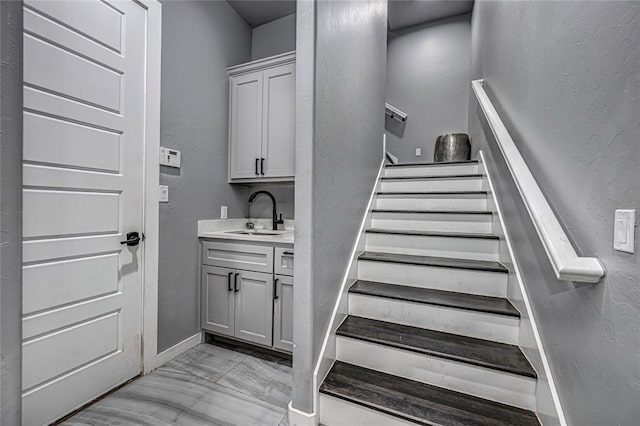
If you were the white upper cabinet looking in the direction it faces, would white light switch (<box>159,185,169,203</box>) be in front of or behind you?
in front

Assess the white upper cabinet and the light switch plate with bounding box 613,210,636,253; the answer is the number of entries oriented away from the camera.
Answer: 0

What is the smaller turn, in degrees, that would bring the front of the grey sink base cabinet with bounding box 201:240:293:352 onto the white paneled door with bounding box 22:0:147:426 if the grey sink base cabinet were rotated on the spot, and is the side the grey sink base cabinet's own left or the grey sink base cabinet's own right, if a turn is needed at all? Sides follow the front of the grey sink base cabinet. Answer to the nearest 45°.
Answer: approximately 45° to the grey sink base cabinet's own right

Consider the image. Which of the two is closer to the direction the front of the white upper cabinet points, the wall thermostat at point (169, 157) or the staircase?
the wall thermostat

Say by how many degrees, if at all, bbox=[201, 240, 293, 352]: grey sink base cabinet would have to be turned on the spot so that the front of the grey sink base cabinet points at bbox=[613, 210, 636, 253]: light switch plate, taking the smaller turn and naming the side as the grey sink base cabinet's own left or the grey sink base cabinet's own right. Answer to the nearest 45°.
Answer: approximately 90° to the grey sink base cabinet's own left

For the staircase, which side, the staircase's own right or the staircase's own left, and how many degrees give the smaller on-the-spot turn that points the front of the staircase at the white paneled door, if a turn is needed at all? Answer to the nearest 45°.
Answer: approximately 90° to the staircase's own right

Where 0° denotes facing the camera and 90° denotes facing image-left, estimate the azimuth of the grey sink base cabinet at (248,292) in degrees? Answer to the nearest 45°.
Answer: approximately 45°

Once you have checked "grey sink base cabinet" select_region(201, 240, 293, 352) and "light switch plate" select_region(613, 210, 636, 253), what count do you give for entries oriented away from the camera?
0
